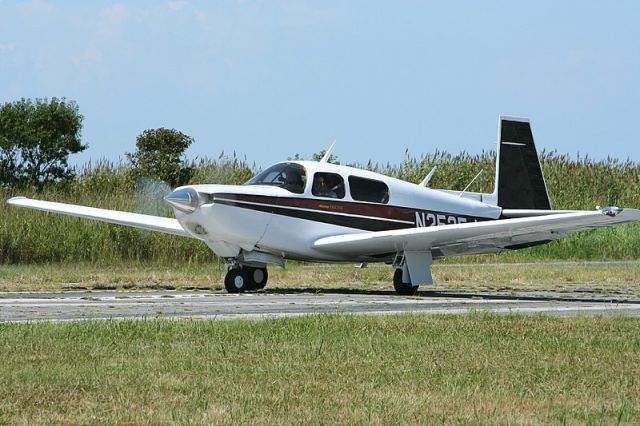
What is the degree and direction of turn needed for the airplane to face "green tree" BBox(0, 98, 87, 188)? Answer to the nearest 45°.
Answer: approximately 90° to its right

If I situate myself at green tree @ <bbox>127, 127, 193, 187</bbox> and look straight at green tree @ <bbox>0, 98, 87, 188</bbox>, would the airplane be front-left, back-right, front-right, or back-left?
back-left

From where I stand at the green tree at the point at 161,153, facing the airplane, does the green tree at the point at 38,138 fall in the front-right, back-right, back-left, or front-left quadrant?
back-right

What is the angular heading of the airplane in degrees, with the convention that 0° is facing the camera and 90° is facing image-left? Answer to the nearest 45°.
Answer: approximately 45°
